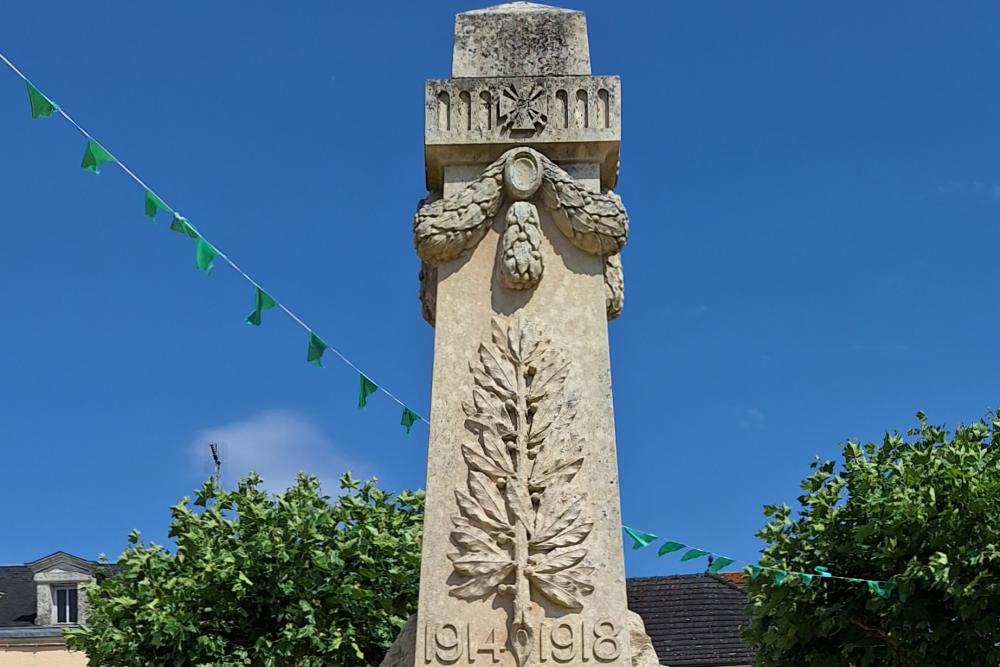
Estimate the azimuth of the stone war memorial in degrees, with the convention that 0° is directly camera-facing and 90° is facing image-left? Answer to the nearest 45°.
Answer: approximately 0°

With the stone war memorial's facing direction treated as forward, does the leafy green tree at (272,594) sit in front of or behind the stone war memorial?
behind

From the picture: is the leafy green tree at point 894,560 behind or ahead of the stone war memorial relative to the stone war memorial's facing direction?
behind
